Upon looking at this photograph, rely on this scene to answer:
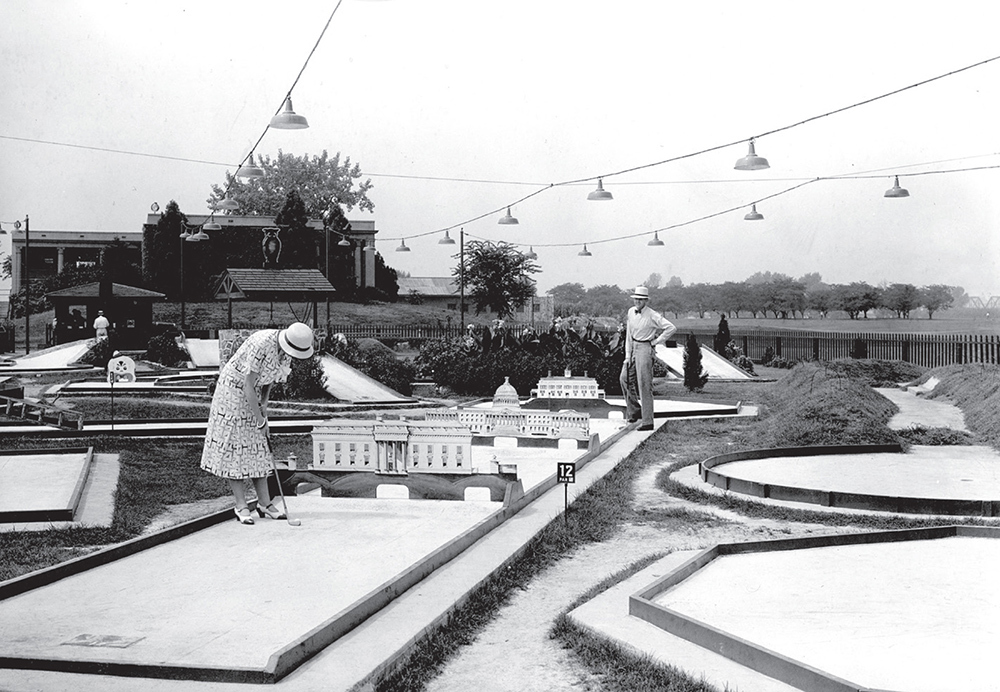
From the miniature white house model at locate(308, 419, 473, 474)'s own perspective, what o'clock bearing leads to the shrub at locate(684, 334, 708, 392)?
The shrub is roughly at 7 o'clock from the miniature white house model.

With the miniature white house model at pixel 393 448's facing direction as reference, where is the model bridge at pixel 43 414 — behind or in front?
behind

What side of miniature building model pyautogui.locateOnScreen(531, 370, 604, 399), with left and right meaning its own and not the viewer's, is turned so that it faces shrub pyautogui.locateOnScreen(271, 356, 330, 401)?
right

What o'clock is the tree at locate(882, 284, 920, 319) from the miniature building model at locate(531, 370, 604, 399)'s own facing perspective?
The tree is roughly at 7 o'clock from the miniature building model.

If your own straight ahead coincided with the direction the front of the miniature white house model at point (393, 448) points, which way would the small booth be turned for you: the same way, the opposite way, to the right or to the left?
the same way

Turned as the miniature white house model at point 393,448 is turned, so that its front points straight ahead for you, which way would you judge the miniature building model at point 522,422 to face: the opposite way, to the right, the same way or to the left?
the same way

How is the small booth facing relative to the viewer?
toward the camera

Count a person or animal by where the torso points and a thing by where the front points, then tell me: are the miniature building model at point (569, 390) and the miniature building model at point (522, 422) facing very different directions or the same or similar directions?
same or similar directions

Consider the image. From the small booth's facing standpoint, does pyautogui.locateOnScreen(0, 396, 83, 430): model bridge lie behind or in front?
in front

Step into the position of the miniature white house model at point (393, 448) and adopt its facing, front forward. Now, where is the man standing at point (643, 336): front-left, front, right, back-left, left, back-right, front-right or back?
back-left

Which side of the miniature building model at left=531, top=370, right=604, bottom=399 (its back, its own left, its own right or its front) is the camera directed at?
front

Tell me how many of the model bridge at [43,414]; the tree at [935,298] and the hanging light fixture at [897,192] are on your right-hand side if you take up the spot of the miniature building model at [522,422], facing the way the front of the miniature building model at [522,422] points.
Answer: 1

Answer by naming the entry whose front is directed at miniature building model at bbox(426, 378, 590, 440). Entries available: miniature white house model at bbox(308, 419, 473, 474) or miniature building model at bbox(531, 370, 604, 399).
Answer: miniature building model at bbox(531, 370, 604, 399)

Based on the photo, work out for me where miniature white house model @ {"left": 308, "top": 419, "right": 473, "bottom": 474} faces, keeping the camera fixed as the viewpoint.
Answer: facing the viewer

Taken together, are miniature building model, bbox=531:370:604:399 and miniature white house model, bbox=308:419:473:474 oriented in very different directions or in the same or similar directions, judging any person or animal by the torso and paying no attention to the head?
same or similar directions
